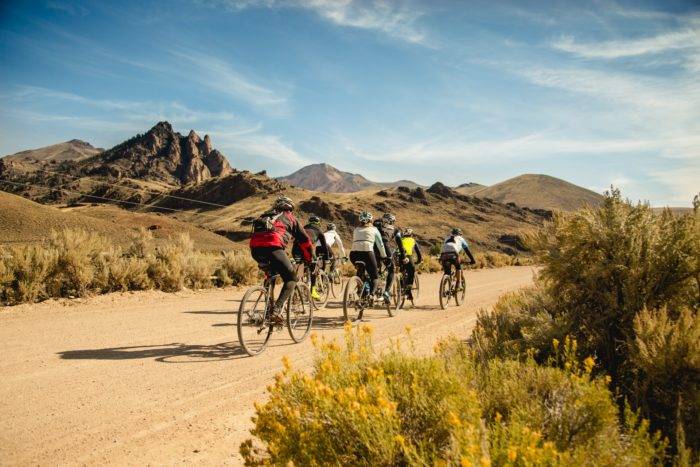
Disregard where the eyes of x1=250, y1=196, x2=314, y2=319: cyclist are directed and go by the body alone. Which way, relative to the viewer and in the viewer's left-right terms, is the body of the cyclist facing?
facing away from the viewer and to the right of the viewer

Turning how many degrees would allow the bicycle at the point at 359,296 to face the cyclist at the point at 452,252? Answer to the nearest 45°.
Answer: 0° — it already faces them

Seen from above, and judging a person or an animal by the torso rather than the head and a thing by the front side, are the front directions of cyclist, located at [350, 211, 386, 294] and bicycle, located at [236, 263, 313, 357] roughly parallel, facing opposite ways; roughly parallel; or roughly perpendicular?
roughly parallel

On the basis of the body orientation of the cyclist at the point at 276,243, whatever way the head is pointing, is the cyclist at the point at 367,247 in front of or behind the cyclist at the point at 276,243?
in front

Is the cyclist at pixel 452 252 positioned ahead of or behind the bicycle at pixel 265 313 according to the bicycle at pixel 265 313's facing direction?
ahead

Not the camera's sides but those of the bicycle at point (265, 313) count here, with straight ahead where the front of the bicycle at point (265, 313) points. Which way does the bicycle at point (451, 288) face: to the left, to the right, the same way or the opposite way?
the same way

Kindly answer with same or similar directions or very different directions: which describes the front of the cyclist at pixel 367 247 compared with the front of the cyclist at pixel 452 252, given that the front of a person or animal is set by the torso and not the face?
same or similar directions

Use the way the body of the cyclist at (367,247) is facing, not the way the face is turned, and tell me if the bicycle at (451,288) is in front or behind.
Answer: in front

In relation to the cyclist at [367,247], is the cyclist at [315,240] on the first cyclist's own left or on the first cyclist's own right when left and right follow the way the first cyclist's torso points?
on the first cyclist's own left

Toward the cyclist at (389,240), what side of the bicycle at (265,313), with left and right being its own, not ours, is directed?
front

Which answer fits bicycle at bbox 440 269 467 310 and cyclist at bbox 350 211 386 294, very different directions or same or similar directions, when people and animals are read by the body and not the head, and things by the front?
same or similar directions

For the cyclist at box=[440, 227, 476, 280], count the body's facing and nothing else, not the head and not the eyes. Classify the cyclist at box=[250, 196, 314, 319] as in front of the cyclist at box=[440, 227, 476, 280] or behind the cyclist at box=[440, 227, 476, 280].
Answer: behind

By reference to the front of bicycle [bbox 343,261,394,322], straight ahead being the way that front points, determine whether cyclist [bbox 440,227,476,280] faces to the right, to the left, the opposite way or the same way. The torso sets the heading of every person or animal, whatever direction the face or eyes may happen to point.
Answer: the same way

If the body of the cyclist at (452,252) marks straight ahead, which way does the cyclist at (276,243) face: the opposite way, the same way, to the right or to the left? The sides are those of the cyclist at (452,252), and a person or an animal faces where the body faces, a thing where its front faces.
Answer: the same way

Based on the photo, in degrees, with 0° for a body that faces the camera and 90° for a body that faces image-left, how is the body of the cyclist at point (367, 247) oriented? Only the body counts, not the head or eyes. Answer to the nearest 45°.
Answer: approximately 225°

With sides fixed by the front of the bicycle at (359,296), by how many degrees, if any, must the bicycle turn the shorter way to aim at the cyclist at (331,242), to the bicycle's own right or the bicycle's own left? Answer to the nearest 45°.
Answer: approximately 45° to the bicycle's own left

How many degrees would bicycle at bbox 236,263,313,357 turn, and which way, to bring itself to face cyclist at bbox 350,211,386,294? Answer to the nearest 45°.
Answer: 0° — it already faces them

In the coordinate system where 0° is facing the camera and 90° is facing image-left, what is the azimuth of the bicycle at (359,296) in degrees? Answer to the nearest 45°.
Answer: approximately 225°

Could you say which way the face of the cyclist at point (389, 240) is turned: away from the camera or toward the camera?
away from the camera
